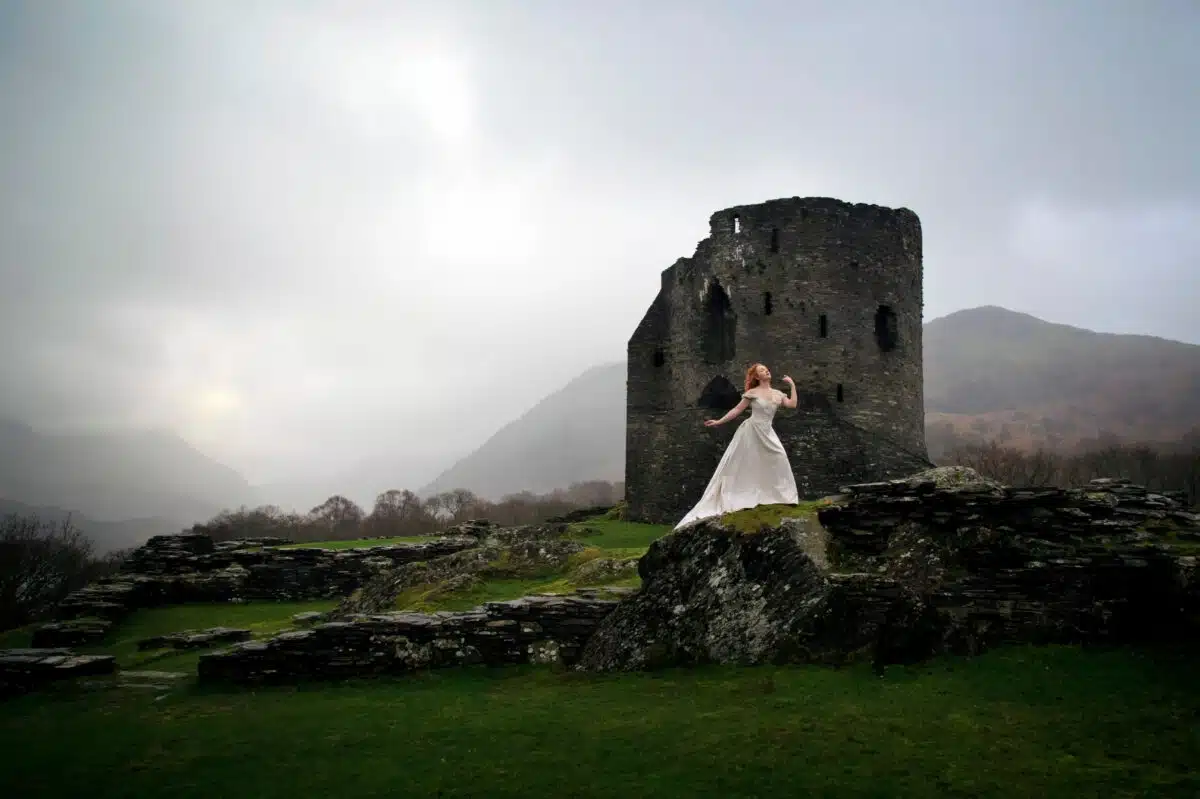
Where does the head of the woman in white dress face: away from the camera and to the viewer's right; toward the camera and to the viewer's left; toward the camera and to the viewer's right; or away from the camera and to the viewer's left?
toward the camera and to the viewer's right

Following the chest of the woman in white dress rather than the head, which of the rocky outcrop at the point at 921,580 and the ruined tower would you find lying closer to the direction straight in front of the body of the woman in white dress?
the rocky outcrop

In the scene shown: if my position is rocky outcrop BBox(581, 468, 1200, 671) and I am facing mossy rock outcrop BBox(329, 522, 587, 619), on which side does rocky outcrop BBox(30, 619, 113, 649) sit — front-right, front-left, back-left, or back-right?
front-left

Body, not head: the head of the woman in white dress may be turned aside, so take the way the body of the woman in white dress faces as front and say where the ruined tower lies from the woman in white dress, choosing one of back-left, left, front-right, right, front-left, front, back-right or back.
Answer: back-left

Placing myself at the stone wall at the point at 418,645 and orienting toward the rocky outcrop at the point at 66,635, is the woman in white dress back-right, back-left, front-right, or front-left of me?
back-right

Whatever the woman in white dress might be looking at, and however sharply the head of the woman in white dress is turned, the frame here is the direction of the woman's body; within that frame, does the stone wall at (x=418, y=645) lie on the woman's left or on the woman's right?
on the woman's right

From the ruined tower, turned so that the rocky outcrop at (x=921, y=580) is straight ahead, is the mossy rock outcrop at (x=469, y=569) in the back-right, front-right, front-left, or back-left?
front-right
